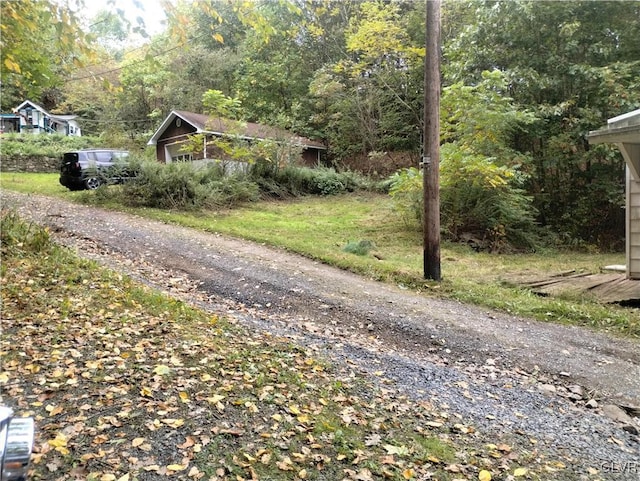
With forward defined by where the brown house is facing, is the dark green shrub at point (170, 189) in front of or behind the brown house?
in front

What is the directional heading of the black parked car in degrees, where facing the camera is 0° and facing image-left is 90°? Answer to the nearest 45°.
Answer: approximately 225°

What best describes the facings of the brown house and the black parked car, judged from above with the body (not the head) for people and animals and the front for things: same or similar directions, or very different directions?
very different directions

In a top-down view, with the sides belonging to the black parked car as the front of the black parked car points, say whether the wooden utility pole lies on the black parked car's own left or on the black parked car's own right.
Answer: on the black parked car's own right

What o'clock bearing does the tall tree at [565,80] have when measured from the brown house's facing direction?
The tall tree is roughly at 9 o'clock from the brown house.

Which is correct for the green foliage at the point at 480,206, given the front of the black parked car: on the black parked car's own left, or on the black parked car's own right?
on the black parked car's own right

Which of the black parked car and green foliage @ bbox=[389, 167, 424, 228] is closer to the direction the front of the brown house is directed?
the black parked car

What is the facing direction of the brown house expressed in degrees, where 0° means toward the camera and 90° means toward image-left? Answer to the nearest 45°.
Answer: approximately 45°

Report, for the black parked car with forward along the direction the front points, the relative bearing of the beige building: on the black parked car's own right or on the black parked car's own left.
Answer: on the black parked car's own right
